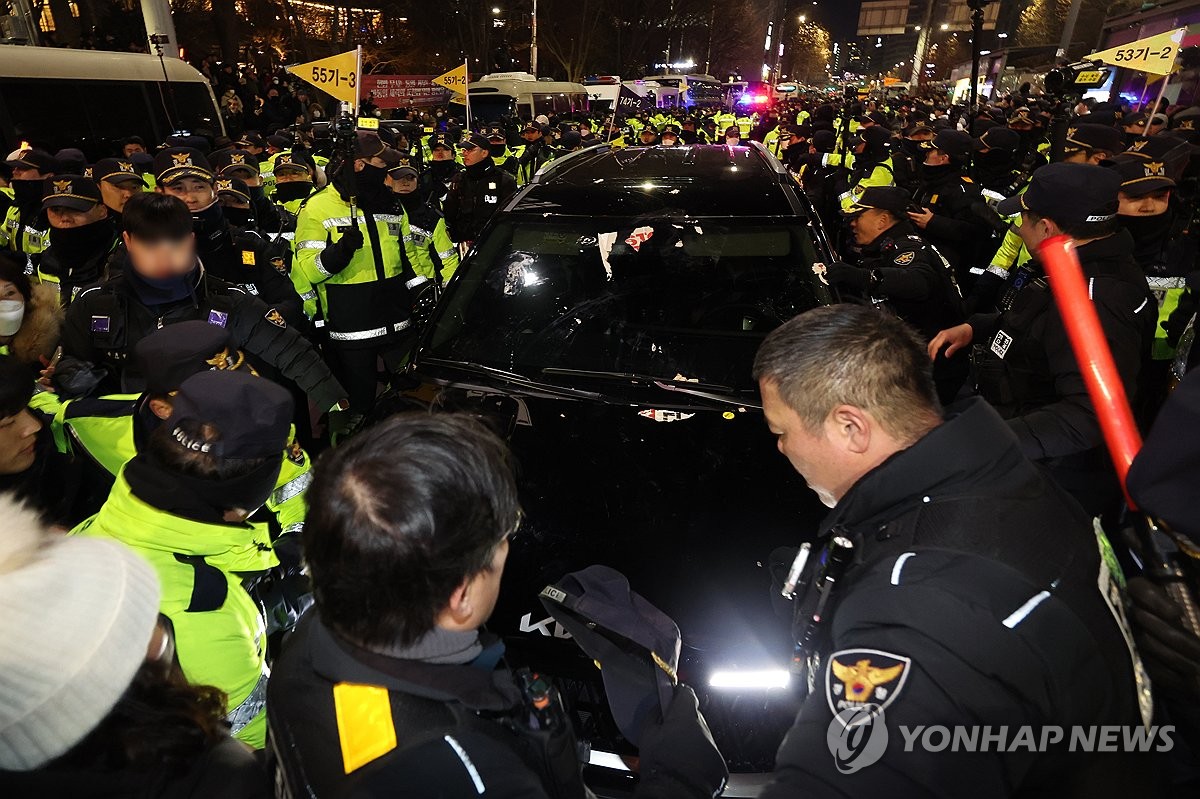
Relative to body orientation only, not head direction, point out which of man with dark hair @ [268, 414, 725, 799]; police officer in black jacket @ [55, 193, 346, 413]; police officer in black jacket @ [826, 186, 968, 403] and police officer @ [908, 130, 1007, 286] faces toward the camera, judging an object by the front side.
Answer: police officer in black jacket @ [55, 193, 346, 413]

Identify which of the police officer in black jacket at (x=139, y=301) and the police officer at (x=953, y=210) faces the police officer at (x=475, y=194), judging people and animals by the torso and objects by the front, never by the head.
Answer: the police officer at (x=953, y=210)

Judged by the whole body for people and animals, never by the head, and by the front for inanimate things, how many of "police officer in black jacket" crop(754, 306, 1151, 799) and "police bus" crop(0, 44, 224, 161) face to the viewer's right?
1

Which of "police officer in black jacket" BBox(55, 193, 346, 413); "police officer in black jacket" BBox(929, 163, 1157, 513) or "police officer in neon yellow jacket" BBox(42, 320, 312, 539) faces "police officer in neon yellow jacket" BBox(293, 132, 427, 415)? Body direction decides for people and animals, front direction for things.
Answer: "police officer in black jacket" BBox(929, 163, 1157, 513)

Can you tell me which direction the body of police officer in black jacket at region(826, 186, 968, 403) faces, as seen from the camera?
to the viewer's left

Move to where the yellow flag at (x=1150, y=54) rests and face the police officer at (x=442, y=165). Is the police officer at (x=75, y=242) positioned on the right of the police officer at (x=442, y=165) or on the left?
left

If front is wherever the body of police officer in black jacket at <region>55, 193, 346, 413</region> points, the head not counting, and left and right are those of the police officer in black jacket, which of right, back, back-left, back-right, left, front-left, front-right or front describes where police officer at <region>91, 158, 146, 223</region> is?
back

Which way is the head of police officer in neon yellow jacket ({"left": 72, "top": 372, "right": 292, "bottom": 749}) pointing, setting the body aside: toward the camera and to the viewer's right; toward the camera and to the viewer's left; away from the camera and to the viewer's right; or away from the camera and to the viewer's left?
away from the camera and to the viewer's right

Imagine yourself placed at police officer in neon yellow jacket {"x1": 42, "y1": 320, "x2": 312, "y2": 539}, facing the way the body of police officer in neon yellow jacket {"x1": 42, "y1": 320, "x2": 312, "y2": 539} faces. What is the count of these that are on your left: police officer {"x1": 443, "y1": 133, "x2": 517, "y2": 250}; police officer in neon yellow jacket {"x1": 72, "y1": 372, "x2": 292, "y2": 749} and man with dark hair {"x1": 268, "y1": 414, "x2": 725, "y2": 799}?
1

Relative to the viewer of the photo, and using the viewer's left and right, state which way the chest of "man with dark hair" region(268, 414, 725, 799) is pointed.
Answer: facing away from the viewer and to the right of the viewer

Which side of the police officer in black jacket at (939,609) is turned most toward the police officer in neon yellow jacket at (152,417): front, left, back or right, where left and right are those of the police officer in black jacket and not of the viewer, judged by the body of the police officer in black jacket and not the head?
front

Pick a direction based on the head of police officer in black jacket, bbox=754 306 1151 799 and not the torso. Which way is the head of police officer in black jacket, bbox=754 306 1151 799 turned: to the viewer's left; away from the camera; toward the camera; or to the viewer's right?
to the viewer's left

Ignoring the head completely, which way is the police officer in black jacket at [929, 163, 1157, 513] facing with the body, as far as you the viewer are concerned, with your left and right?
facing to the left of the viewer
